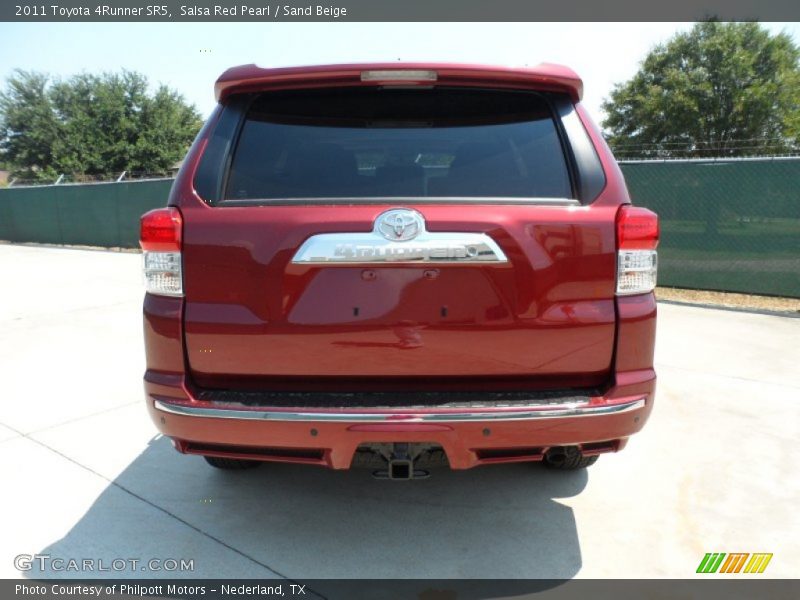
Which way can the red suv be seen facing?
away from the camera

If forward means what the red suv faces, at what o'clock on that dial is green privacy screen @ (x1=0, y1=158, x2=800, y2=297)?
The green privacy screen is roughly at 1 o'clock from the red suv.
